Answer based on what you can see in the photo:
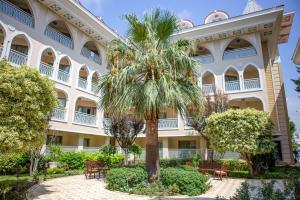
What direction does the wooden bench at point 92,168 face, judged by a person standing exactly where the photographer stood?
facing the viewer and to the right of the viewer

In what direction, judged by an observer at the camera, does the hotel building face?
facing the viewer

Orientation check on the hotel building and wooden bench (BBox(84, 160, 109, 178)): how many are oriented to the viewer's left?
0

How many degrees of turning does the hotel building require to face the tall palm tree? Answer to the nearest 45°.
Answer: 0° — it already faces it

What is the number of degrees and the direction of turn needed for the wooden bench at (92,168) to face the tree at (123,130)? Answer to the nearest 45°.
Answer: approximately 90° to its left

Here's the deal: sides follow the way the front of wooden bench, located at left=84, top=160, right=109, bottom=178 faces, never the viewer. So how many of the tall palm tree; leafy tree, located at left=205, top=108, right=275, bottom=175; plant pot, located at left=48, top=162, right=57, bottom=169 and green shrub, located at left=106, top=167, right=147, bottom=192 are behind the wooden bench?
1

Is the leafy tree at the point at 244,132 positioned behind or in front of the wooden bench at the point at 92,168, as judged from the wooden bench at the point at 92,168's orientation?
in front
